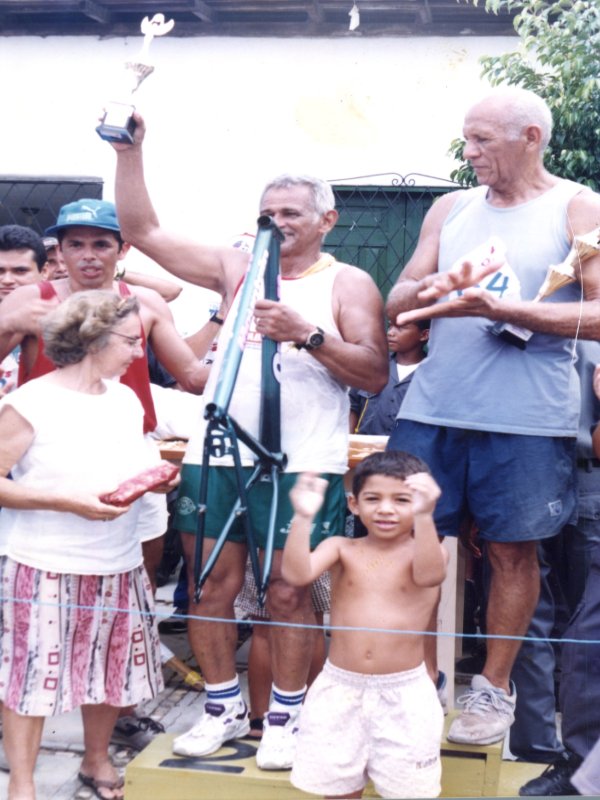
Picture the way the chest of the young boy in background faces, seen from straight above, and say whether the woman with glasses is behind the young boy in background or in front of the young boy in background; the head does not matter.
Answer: in front

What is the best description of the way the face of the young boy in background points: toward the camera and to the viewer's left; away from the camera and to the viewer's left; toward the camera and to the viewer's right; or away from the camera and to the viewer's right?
toward the camera and to the viewer's left

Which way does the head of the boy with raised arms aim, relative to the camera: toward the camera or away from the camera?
toward the camera

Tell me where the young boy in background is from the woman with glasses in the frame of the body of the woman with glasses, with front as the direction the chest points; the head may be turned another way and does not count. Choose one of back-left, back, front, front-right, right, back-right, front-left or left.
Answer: left

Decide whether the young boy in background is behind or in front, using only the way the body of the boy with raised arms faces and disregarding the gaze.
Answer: behind

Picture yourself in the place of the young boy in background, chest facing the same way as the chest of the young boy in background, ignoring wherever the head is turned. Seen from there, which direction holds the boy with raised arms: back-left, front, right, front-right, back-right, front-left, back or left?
front-left

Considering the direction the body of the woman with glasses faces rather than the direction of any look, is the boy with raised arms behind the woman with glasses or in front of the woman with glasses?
in front

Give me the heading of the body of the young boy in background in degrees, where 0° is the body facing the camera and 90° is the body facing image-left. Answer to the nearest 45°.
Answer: approximately 45°

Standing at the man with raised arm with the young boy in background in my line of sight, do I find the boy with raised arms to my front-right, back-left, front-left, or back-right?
back-right

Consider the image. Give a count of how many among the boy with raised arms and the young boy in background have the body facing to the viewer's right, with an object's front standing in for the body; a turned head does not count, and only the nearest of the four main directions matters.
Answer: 0

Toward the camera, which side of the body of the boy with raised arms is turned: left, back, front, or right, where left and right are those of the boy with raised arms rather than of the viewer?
front

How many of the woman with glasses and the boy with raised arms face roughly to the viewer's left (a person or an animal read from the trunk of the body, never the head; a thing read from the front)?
0

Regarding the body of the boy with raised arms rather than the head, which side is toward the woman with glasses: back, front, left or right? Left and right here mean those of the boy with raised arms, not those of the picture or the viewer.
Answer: right

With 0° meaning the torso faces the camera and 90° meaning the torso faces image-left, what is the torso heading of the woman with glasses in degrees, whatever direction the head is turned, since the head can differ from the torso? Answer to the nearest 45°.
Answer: approximately 315°

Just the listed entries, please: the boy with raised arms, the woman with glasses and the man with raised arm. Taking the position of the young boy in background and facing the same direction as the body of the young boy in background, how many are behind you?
0
